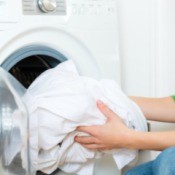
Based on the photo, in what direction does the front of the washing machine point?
toward the camera
